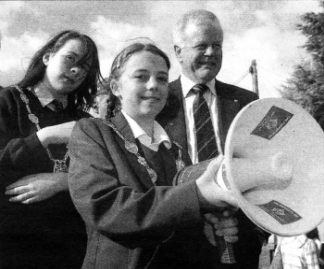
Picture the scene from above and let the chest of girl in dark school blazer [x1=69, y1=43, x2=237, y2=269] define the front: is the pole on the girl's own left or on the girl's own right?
on the girl's own left

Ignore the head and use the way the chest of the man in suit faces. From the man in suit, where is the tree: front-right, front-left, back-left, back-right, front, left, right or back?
back-left

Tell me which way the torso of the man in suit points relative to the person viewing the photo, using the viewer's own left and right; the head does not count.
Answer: facing the viewer

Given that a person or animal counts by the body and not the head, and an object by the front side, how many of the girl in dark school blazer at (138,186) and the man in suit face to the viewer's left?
0

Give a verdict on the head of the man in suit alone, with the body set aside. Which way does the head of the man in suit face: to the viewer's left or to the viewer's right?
to the viewer's right

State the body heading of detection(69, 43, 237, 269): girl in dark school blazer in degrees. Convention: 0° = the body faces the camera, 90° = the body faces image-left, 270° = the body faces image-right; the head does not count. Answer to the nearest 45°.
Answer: approximately 315°

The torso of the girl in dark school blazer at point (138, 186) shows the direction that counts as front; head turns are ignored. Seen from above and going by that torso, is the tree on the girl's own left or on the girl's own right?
on the girl's own left

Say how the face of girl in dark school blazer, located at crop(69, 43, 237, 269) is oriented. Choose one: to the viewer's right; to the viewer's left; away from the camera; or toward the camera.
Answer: toward the camera
